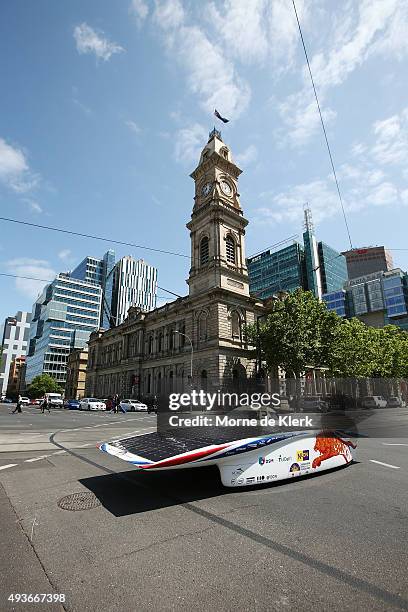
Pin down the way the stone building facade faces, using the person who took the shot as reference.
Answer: facing the viewer and to the left of the viewer

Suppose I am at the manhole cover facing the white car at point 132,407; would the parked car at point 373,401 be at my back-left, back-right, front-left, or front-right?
front-right

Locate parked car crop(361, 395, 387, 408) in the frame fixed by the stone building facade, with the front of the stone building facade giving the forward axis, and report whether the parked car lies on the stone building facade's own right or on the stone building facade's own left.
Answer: on the stone building facade's own left

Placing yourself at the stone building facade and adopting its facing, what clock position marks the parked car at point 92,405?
The parked car is roughly at 2 o'clock from the stone building facade.

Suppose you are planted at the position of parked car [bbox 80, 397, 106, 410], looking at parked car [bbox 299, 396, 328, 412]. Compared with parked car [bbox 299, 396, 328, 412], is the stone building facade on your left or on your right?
left

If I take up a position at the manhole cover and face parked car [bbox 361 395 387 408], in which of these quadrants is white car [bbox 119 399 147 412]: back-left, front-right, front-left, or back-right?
front-left

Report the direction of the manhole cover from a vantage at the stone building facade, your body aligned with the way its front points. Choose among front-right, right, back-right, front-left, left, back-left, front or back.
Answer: front-left

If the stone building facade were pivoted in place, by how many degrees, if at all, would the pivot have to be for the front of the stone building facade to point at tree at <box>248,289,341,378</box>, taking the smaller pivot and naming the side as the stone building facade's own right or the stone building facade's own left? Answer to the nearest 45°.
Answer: approximately 90° to the stone building facade's own left
